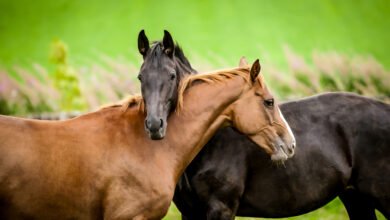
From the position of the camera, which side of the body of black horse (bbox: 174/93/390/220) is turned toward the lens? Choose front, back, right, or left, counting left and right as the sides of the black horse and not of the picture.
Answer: left

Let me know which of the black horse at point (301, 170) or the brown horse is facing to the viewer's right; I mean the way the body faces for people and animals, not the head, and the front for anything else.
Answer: the brown horse

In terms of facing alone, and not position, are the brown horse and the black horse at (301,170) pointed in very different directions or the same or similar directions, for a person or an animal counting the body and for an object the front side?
very different directions

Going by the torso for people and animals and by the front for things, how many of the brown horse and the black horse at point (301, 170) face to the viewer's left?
1

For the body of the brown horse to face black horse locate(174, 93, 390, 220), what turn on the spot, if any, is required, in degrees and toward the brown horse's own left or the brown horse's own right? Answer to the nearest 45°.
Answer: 0° — it already faces it

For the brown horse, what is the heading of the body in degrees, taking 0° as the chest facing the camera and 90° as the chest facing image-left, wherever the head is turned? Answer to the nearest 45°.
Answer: approximately 270°
